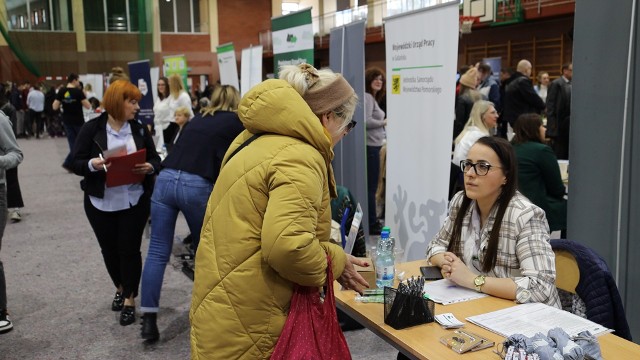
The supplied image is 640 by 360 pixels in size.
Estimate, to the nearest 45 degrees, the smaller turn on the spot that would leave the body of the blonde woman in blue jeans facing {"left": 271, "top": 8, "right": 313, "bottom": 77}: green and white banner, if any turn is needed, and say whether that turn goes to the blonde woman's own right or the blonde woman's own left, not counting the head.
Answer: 0° — they already face it

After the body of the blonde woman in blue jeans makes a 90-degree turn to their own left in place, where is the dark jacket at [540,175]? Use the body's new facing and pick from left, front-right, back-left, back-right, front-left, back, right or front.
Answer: back-right

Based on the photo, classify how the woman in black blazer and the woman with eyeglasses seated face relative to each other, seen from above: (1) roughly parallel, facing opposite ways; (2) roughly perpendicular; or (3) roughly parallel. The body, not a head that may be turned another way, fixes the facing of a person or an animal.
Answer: roughly perpendicular

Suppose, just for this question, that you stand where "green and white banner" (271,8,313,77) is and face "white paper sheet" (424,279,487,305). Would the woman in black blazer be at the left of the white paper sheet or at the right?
right

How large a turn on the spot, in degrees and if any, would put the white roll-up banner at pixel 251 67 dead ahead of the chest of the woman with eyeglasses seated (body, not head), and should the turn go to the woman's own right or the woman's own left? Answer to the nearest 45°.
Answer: approximately 90° to the woman's own right

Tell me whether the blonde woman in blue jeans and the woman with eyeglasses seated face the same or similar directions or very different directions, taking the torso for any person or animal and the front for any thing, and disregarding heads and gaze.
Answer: very different directions

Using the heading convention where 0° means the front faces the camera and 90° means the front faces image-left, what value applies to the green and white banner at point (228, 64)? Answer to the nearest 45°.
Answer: approximately 0°

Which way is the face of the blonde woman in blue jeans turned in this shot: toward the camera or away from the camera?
away from the camera

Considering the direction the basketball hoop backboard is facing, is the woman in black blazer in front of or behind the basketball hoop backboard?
in front

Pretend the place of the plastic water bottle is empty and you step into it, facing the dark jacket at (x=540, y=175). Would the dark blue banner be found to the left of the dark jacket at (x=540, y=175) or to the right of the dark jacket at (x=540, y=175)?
left

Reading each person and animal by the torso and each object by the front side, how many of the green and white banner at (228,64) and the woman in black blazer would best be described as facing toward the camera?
2

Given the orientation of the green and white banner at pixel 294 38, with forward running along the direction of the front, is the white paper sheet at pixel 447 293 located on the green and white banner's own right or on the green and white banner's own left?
on the green and white banner's own left

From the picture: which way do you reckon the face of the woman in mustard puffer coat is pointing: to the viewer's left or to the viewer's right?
to the viewer's right
